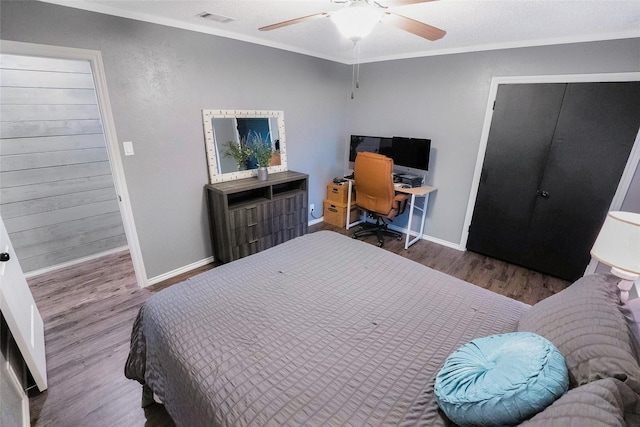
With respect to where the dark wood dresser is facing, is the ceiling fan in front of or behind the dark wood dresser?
in front

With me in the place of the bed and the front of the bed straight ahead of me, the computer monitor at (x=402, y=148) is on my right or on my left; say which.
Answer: on my right

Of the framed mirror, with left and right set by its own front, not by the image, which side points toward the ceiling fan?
front

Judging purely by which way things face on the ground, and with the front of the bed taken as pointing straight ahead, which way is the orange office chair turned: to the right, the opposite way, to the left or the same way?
to the right

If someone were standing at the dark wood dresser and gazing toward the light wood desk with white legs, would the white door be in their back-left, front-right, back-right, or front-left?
back-right

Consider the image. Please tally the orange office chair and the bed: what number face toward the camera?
0

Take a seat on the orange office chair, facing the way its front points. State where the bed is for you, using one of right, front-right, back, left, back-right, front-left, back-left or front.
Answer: back-right

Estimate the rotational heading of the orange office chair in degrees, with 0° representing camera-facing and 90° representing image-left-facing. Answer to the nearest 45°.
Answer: approximately 225°

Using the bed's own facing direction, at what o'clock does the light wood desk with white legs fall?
The light wood desk with white legs is roughly at 2 o'clock from the bed.

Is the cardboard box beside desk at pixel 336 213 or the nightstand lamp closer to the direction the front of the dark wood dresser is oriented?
the nightstand lamp

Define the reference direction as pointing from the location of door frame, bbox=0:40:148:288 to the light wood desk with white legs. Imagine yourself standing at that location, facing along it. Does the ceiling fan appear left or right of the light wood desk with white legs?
right

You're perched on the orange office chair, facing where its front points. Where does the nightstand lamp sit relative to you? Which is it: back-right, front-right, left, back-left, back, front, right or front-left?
right

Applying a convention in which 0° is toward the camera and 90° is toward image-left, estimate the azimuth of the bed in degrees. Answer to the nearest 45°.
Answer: approximately 135°

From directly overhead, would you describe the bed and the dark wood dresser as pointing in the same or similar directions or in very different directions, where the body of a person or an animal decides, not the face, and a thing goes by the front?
very different directions

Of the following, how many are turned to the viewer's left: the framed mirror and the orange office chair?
0

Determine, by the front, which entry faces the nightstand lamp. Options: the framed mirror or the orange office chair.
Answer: the framed mirror

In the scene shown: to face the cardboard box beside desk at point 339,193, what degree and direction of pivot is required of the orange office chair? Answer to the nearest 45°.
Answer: approximately 90° to its left

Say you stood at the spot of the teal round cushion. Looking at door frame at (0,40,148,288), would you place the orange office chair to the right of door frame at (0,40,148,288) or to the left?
right

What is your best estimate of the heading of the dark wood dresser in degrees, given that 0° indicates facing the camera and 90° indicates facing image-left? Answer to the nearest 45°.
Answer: approximately 315°
